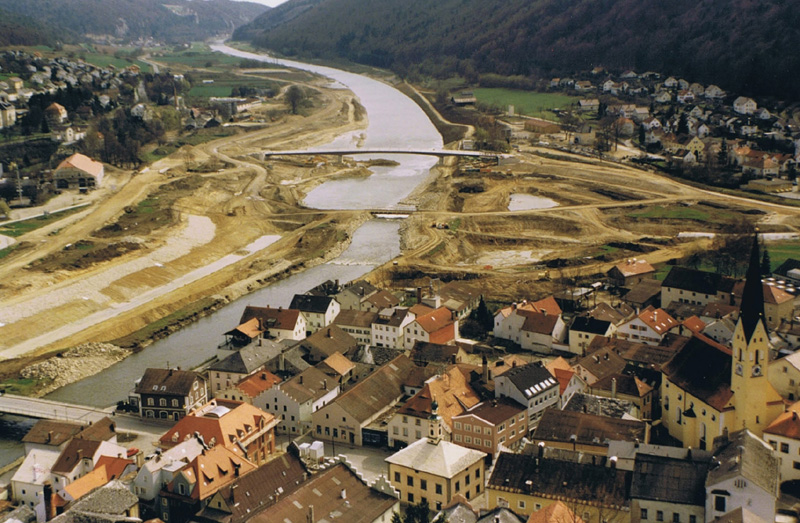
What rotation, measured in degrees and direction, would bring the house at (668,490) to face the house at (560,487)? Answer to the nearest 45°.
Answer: approximately 90° to its right

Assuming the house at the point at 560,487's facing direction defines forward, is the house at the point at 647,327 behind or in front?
behind

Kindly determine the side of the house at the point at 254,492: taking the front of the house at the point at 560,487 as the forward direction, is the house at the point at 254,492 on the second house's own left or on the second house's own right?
on the second house's own right

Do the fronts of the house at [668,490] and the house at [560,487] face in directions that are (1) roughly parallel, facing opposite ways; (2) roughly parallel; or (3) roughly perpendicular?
roughly parallel

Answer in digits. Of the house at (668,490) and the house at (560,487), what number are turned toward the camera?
2

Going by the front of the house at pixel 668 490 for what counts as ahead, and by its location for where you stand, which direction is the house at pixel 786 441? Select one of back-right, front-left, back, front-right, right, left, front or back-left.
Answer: back-left

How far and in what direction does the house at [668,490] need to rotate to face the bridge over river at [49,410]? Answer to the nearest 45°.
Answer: approximately 90° to its right

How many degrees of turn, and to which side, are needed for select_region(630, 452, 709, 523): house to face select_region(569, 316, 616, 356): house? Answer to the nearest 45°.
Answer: approximately 180°

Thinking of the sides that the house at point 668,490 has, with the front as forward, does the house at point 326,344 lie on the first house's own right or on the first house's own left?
on the first house's own right

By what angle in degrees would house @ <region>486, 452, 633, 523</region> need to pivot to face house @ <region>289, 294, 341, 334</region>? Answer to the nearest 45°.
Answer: approximately 135° to its right

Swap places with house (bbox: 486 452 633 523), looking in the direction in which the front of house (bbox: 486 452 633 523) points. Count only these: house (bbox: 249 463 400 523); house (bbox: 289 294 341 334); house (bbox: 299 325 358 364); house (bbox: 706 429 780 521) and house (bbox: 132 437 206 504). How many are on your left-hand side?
1

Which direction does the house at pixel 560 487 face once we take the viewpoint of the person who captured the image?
facing the viewer

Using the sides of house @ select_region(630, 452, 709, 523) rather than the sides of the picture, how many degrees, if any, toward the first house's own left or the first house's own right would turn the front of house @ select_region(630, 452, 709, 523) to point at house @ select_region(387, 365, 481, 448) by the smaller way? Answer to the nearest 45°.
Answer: approximately 135° to the first house's own right

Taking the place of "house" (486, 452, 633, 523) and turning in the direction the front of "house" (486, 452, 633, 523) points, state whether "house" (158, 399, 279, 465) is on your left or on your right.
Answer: on your right

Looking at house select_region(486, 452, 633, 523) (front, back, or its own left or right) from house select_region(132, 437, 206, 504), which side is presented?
right

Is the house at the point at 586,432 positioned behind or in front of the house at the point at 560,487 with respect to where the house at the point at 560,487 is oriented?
behind

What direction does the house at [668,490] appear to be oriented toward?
toward the camera

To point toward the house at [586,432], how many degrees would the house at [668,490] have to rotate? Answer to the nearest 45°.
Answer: approximately 135° to its right

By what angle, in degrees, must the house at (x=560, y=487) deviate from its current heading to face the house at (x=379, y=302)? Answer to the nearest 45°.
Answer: approximately 135° to its right
